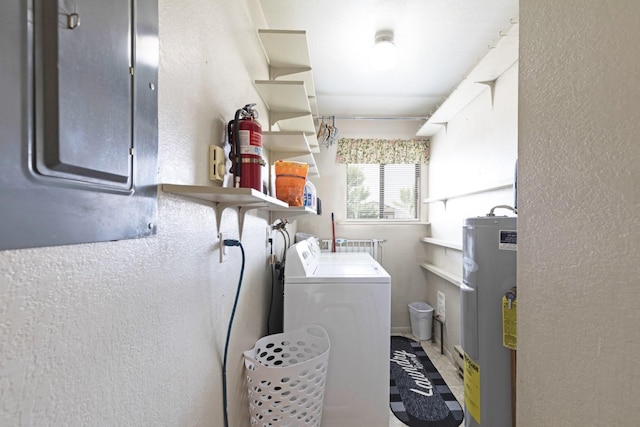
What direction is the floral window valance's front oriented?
toward the camera

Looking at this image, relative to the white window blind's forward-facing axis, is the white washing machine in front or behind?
in front

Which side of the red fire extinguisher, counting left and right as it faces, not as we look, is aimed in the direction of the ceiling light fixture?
left

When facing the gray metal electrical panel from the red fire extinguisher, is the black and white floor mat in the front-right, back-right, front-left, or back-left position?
back-left

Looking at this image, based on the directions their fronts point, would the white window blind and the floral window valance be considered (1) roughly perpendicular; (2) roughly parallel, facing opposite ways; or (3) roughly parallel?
roughly parallel

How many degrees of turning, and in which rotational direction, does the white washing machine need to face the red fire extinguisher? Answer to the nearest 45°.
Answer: approximately 135° to its right

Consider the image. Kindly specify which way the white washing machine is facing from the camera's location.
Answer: facing to the right of the viewer

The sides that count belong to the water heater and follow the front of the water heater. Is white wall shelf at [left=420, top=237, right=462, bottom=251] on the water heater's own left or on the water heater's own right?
on the water heater's own right

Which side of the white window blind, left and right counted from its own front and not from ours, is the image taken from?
front
